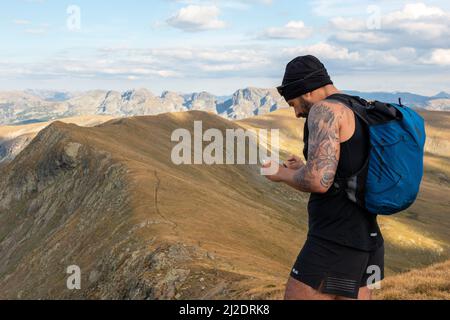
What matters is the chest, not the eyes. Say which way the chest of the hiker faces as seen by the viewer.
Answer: to the viewer's left
